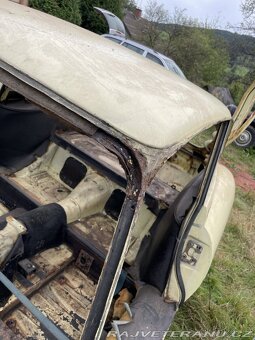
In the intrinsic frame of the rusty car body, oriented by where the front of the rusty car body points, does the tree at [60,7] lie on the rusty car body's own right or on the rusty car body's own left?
on the rusty car body's own right

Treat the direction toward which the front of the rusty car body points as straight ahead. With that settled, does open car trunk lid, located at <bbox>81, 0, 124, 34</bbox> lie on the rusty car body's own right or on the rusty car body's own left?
on the rusty car body's own right
